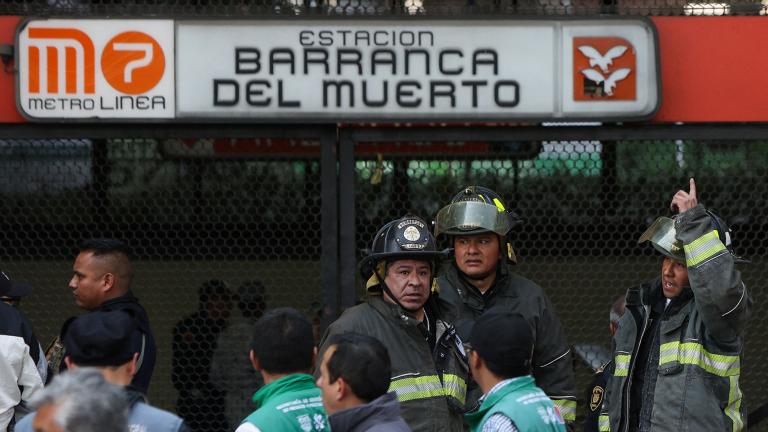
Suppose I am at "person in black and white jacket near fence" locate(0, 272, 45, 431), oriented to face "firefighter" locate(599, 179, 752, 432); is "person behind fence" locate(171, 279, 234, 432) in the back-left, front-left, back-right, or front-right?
front-left

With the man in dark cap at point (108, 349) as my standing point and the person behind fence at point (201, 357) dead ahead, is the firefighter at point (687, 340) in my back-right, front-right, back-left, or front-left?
front-right

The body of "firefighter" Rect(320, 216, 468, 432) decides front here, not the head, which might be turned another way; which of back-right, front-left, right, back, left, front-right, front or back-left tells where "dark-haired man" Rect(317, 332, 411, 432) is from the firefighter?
front-right

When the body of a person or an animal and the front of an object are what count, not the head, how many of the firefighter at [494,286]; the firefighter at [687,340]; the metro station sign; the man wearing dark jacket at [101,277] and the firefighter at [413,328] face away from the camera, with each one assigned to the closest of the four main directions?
0

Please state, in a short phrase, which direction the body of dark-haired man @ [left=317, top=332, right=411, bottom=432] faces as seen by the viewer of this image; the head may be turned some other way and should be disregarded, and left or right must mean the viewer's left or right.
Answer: facing away from the viewer and to the left of the viewer

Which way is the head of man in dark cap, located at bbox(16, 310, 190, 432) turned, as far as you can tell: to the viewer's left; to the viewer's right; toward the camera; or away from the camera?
away from the camera

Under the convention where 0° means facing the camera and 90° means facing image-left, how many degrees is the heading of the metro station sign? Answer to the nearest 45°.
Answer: approximately 0°

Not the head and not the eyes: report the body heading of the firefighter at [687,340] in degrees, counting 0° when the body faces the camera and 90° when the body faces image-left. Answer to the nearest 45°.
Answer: approximately 45°

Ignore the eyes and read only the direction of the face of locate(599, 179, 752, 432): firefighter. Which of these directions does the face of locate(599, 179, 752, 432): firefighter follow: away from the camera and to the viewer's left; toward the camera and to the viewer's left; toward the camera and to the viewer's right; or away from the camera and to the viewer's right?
toward the camera and to the viewer's left

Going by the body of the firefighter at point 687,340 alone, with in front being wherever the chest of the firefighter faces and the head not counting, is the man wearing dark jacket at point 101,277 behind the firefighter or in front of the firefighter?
in front

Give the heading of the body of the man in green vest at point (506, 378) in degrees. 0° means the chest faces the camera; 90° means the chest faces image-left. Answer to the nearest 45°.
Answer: approximately 135°

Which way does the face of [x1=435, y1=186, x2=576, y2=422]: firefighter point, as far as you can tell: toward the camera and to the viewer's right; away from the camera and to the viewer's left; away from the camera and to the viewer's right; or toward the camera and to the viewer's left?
toward the camera and to the viewer's left

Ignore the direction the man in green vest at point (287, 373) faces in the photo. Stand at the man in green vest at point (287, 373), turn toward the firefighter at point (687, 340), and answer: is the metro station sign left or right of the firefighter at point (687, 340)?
left

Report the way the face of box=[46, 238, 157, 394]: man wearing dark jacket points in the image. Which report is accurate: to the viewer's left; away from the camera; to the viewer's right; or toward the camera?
to the viewer's left

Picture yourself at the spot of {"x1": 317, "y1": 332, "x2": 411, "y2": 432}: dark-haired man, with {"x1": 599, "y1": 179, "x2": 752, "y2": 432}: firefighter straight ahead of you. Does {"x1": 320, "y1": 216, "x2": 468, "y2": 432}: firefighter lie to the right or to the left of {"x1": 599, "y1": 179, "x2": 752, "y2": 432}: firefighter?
left

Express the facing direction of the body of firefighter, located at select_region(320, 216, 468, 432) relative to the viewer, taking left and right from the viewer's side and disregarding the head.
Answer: facing the viewer and to the right of the viewer
